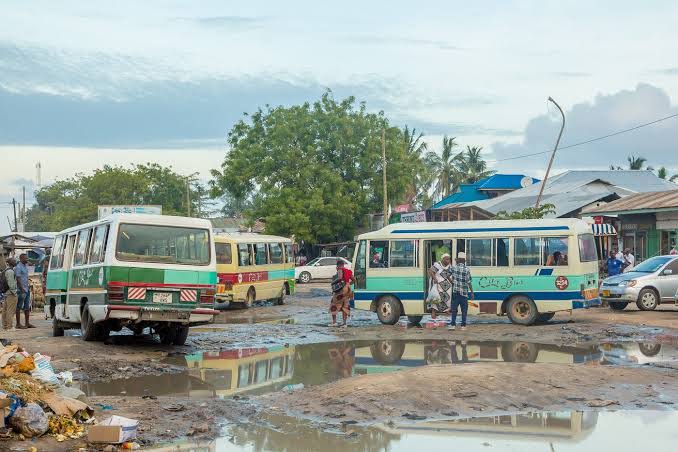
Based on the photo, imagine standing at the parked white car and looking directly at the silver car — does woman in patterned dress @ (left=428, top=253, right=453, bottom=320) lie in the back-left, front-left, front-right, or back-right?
front-right

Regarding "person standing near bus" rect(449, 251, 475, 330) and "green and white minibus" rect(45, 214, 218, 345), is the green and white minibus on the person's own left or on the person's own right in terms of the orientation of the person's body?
on the person's own left

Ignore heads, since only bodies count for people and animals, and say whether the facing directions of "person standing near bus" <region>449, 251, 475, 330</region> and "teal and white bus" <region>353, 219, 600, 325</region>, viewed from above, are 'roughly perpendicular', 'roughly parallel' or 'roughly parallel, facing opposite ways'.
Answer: roughly perpendicular

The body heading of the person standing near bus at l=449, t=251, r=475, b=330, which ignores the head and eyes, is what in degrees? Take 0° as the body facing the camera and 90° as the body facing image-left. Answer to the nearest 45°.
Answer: approximately 180°

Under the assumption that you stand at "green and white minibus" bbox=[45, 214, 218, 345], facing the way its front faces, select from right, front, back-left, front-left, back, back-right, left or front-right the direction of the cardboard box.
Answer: back-left

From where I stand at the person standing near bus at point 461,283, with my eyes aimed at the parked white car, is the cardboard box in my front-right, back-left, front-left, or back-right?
back-left

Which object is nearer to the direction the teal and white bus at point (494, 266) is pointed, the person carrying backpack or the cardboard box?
the person carrying backpack

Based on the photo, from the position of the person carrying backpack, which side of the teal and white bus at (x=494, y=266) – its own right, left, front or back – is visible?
front

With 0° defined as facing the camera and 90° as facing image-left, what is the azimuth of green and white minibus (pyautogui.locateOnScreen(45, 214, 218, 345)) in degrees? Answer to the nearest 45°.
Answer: approximately 135°

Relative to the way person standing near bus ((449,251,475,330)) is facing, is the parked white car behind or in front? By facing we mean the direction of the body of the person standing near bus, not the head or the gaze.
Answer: in front

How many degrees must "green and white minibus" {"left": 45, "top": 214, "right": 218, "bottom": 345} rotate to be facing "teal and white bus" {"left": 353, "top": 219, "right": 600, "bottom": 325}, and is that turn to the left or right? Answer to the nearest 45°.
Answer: approximately 135° to its right

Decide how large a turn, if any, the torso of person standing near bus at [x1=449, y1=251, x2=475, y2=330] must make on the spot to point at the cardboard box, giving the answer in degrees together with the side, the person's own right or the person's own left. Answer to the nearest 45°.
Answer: approximately 180°
